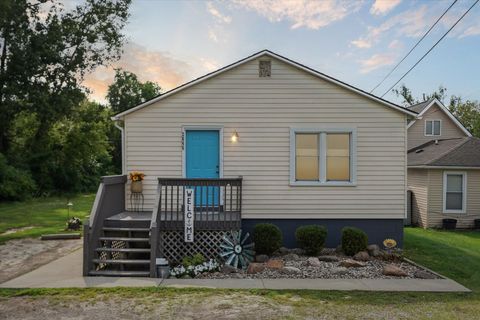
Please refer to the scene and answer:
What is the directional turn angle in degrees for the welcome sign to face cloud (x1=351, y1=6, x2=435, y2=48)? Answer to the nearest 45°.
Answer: approximately 135° to its left

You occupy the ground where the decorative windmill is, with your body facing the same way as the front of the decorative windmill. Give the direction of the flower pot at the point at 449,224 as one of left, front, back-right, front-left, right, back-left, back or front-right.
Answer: back-left

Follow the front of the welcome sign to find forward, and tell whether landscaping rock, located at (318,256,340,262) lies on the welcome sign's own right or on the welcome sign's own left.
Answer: on the welcome sign's own left

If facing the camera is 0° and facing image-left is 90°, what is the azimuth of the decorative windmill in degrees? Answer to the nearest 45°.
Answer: approximately 0°

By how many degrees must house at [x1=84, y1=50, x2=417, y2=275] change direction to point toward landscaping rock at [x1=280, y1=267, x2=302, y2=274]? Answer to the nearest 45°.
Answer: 0° — it already faces it

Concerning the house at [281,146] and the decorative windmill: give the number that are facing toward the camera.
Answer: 2
